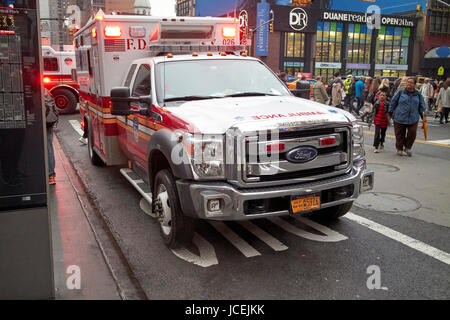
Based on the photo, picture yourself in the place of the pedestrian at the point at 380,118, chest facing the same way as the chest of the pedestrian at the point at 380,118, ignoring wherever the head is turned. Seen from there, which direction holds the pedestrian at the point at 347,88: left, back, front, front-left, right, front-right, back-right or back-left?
back

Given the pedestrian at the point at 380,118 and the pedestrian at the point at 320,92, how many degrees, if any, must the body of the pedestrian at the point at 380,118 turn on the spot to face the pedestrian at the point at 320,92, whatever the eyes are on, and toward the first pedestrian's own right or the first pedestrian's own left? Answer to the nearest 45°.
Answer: approximately 135° to the first pedestrian's own right

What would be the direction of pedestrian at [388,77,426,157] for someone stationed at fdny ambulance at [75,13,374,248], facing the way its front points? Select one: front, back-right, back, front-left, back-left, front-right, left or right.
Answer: left

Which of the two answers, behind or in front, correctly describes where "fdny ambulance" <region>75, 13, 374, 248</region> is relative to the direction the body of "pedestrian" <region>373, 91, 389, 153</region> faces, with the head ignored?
in front

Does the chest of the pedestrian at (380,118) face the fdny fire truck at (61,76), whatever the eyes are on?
no

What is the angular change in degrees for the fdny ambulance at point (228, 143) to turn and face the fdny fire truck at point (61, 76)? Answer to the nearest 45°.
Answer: approximately 180°

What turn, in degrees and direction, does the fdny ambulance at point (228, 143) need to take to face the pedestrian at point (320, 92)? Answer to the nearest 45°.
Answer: approximately 135° to its left

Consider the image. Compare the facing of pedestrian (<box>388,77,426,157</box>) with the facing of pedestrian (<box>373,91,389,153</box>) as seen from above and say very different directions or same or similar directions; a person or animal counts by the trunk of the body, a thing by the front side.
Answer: same or similar directions

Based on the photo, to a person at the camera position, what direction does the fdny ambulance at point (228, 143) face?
facing the viewer and to the right of the viewer

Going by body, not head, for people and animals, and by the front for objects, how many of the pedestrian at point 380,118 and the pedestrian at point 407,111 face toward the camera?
2

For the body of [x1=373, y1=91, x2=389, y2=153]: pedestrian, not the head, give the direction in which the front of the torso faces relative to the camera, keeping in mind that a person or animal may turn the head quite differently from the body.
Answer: toward the camera

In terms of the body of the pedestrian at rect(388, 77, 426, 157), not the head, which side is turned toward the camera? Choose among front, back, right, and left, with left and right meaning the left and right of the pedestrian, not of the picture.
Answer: front

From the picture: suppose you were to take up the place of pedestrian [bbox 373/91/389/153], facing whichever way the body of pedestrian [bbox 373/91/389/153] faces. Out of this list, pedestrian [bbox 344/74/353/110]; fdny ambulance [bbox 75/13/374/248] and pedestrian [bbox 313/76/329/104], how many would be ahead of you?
1

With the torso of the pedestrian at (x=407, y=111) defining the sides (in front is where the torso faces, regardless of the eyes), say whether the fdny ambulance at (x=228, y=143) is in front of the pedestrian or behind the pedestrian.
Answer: in front

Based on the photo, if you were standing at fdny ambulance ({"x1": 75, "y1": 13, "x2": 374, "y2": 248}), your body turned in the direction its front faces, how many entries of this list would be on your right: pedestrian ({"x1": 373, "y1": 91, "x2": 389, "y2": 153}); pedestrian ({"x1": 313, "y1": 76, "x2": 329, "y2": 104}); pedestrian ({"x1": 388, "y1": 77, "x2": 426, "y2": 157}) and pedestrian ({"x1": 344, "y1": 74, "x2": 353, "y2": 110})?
0

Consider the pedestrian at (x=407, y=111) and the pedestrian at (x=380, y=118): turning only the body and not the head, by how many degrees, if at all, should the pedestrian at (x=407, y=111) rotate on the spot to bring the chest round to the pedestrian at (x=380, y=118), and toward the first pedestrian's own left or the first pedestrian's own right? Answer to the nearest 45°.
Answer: approximately 135° to the first pedestrian's own right
